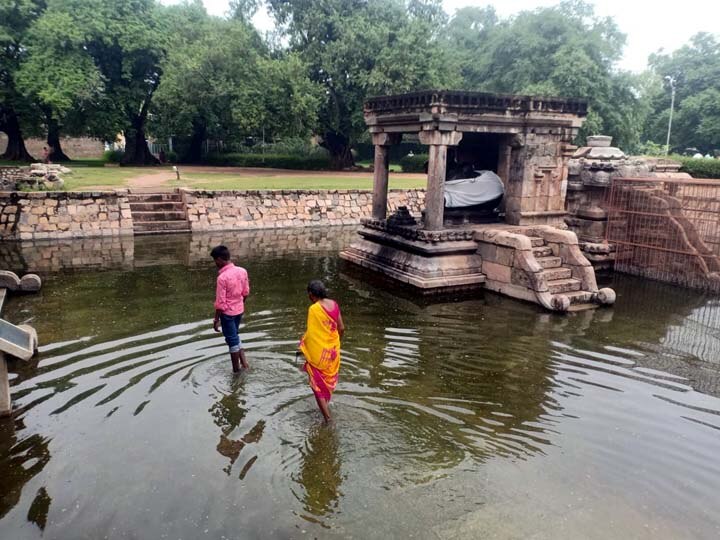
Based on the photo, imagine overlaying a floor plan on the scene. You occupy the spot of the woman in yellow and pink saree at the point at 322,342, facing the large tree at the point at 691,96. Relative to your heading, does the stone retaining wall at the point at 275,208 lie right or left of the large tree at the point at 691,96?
left

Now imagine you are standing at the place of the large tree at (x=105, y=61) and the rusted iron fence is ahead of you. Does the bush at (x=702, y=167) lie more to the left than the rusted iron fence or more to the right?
left

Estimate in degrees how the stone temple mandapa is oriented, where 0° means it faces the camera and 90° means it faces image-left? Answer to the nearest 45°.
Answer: approximately 315°

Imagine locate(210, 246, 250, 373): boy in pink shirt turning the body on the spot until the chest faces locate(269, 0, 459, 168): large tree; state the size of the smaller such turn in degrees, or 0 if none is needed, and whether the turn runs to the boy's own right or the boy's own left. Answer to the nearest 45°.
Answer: approximately 45° to the boy's own right

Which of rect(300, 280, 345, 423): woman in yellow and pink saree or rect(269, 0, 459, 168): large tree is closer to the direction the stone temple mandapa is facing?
the woman in yellow and pink saree

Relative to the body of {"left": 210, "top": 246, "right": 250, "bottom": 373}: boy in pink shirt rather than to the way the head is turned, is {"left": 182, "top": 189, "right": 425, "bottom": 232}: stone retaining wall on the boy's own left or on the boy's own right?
on the boy's own right

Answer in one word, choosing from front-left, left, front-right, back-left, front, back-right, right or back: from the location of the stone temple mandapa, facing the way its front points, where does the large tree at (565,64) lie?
back-left

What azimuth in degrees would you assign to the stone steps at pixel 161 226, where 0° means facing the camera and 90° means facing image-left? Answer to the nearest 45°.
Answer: approximately 0°

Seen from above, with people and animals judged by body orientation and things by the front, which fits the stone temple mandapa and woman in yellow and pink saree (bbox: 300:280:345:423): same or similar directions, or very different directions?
very different directions

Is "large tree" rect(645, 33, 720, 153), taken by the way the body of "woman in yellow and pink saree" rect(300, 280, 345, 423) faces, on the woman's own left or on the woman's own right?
on the woman's own right
